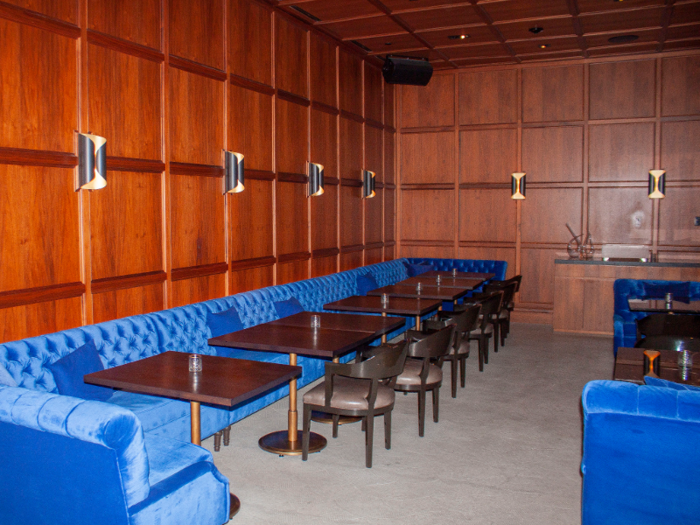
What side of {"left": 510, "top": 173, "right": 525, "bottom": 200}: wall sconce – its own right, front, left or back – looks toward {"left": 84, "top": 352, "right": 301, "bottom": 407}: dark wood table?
front

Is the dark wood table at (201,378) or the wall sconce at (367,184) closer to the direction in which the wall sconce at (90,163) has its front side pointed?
the dark wood table

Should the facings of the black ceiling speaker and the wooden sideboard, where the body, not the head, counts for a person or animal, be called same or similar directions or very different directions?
same or similar directions

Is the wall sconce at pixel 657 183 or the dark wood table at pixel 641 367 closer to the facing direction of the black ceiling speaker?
the dark wood table

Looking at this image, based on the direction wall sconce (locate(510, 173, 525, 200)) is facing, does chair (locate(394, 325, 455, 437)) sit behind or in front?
in front

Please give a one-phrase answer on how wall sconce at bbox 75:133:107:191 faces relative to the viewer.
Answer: facing the viewer and to the right of the viewer

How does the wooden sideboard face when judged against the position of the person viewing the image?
facing the viewer

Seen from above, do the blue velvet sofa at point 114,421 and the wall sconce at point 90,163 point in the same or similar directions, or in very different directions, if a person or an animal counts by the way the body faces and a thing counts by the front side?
same or similar directions

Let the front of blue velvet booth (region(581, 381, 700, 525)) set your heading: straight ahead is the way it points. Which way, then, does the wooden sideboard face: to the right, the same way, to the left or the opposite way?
the opposite way

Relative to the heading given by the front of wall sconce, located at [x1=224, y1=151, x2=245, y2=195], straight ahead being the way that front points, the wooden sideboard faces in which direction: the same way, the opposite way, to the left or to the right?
to the right

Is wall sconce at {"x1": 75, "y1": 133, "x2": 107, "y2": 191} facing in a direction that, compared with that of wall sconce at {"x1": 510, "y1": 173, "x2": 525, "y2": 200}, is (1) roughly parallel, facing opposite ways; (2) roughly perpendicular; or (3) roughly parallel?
roughly perpendicular

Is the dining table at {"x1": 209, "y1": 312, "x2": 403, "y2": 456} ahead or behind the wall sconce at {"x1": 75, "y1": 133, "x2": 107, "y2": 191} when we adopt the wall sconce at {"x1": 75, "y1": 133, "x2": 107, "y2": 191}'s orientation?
ahead

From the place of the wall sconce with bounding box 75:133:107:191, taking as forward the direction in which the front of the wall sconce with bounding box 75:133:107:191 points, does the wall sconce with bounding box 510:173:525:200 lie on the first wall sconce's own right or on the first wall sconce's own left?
on the first wall sconce's own left

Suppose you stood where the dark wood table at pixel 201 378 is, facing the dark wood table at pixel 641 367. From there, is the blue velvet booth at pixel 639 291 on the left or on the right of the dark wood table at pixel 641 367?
left

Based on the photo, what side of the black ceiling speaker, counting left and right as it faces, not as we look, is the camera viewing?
front

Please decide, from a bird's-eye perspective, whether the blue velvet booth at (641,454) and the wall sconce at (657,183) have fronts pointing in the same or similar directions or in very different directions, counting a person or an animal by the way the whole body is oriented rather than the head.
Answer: very different directions

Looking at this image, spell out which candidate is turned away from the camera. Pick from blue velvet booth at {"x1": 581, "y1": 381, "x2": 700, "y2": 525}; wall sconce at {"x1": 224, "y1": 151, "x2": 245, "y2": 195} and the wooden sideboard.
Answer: the blue velvet booth

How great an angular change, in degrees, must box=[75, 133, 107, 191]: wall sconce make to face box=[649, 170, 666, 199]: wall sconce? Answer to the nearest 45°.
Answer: approximately 45° to its left
